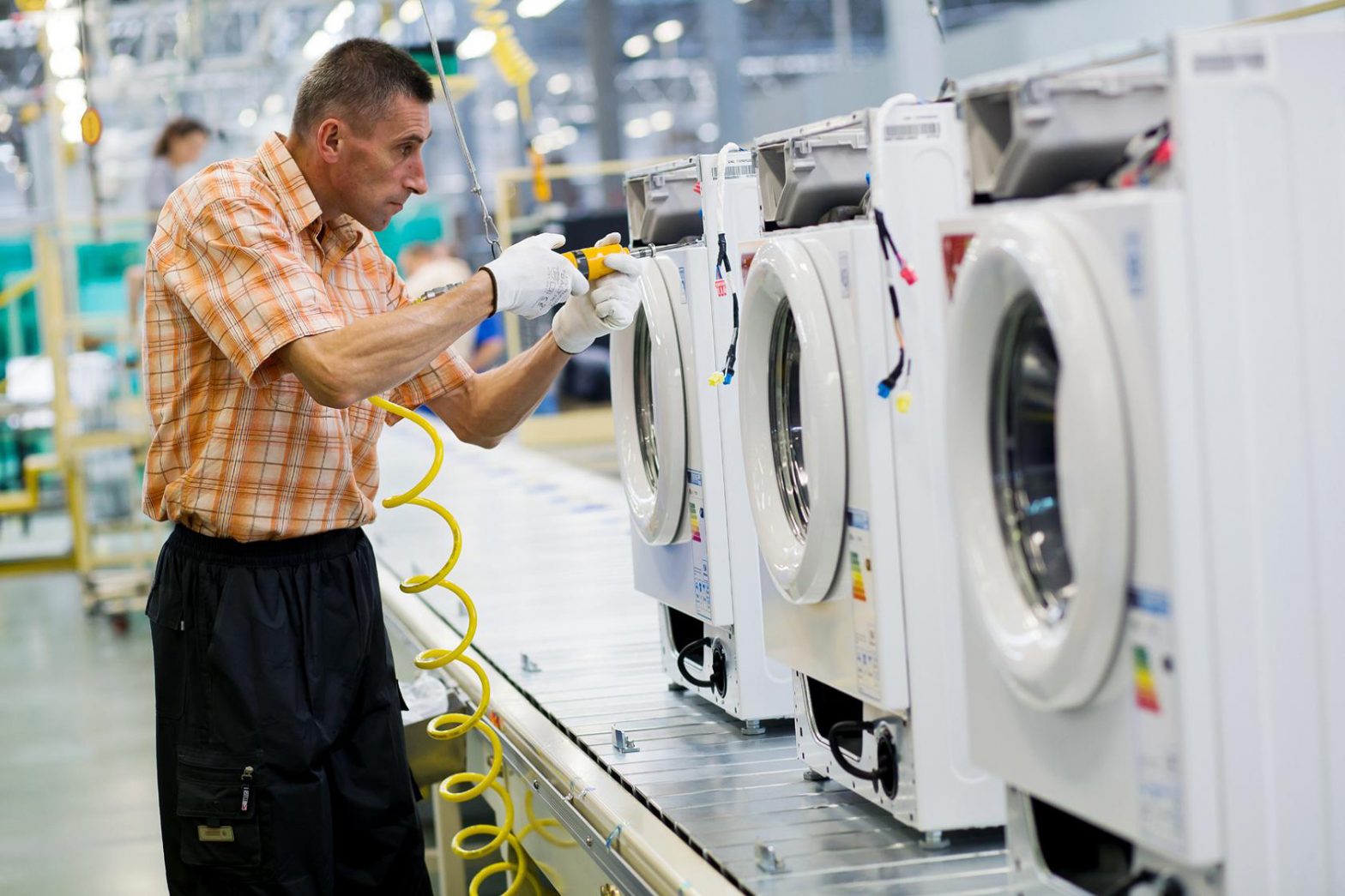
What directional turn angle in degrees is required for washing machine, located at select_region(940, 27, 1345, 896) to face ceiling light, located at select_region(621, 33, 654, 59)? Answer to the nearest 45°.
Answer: approximately 135° to its right

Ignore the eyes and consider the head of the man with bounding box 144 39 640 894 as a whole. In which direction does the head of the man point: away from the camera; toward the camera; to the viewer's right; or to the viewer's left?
to the viewer's right

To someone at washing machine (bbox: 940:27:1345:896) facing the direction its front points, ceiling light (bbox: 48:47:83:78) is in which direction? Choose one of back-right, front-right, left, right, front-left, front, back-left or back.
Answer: right

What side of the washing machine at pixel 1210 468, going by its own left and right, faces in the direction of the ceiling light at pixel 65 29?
right

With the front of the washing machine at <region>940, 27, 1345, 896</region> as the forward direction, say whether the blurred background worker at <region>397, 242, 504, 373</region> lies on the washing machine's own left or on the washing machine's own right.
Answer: on the washing machine's own right

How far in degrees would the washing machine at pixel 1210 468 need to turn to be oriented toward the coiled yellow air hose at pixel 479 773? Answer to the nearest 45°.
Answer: approximately 90° to its right

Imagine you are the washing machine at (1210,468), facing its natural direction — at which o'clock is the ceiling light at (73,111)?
The ceiling light is roughly at 3 o'clock from the washing machine.

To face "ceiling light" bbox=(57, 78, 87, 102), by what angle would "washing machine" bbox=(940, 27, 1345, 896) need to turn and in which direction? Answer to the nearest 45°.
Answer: approximately 90° to its right

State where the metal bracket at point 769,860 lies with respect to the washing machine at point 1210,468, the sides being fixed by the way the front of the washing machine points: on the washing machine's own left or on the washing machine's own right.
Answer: on the washing machine's own right

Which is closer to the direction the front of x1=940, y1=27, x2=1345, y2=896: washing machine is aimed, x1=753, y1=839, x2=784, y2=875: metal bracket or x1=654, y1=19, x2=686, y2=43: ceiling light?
the metal bracket

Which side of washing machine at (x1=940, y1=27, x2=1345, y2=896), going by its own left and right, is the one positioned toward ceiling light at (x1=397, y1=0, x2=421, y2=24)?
right

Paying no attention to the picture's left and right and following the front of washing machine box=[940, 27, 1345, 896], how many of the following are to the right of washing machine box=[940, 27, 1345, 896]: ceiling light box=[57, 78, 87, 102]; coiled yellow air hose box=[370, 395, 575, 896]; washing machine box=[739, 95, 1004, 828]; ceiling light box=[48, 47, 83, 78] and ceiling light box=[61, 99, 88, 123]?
5
